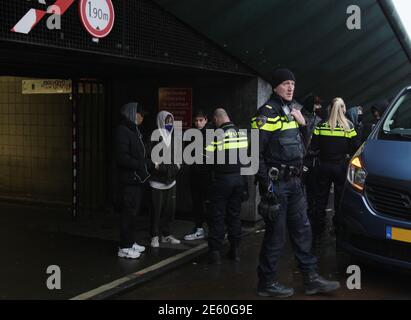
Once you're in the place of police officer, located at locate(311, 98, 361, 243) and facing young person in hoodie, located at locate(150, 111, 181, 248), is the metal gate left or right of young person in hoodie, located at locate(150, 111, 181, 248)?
right

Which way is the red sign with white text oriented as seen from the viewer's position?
toward the camera

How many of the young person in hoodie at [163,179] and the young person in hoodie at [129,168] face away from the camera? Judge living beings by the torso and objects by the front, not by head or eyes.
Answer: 0

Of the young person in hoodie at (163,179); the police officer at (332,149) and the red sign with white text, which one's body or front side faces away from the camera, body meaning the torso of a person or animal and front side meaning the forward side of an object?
the police officer

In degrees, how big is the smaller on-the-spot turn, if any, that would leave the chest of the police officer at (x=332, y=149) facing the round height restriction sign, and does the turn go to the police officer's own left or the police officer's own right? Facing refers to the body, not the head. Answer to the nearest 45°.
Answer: approximately 135° to the police officer's own left

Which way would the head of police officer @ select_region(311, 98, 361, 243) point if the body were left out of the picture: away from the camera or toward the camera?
away from the camera

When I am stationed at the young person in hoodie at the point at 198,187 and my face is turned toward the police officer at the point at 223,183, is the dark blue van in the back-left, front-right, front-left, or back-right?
front-left

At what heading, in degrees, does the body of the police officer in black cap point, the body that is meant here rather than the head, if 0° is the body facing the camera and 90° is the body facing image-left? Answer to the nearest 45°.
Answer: approximately 315°

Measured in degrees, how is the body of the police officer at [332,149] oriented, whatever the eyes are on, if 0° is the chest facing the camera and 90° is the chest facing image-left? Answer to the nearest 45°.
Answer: approximately 180°

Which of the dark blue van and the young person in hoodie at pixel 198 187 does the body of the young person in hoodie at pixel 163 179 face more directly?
the dark blue van

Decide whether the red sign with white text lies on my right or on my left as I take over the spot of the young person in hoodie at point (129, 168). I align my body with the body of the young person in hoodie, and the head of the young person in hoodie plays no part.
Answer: on my left

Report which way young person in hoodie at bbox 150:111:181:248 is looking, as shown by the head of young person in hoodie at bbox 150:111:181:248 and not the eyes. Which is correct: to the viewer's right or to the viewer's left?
to the viewer's right

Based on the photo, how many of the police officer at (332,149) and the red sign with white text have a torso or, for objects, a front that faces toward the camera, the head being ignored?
1

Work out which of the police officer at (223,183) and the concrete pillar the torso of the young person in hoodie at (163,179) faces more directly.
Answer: the police officer

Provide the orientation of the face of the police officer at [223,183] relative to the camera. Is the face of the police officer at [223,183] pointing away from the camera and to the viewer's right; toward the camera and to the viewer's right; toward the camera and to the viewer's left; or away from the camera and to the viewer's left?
away from the camera and to the viewer's left
